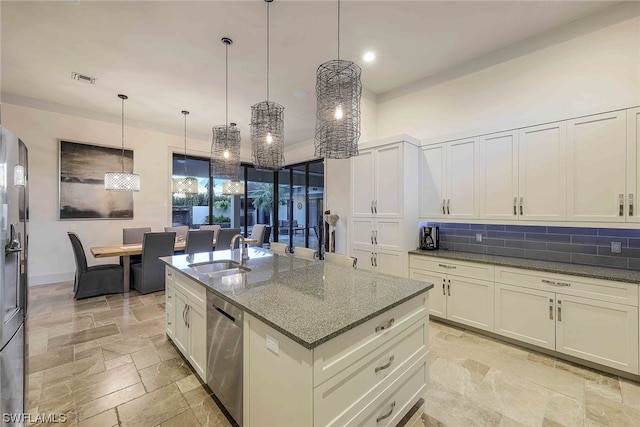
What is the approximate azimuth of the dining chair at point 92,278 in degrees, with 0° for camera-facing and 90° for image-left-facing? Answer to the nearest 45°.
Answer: approximately 270°

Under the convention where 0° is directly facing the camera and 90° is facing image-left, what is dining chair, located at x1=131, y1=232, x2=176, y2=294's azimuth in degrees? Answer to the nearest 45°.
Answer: approximately 135°

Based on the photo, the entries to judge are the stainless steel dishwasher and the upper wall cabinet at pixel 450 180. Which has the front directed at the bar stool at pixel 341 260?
the upper wall cabinet

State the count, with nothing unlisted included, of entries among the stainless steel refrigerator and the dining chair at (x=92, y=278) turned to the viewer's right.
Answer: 2

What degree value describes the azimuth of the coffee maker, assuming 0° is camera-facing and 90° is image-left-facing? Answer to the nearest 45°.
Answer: approximately 45°

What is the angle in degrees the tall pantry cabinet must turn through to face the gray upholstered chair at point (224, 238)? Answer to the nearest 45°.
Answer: approximately 45° to its right

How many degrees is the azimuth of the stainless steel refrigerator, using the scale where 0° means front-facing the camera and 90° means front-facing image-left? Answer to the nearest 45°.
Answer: approximately 270°

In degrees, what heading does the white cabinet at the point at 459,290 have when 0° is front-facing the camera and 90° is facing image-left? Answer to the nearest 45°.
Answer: approximately 45°

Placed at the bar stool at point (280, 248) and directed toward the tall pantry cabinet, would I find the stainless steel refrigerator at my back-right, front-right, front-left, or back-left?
back-right

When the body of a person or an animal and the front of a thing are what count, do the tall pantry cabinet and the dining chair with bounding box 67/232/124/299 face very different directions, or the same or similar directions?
very different directions

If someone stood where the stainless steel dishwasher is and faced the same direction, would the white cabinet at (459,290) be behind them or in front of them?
behind
